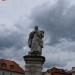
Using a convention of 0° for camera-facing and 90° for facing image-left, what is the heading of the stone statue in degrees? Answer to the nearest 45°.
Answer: approximately 0°
